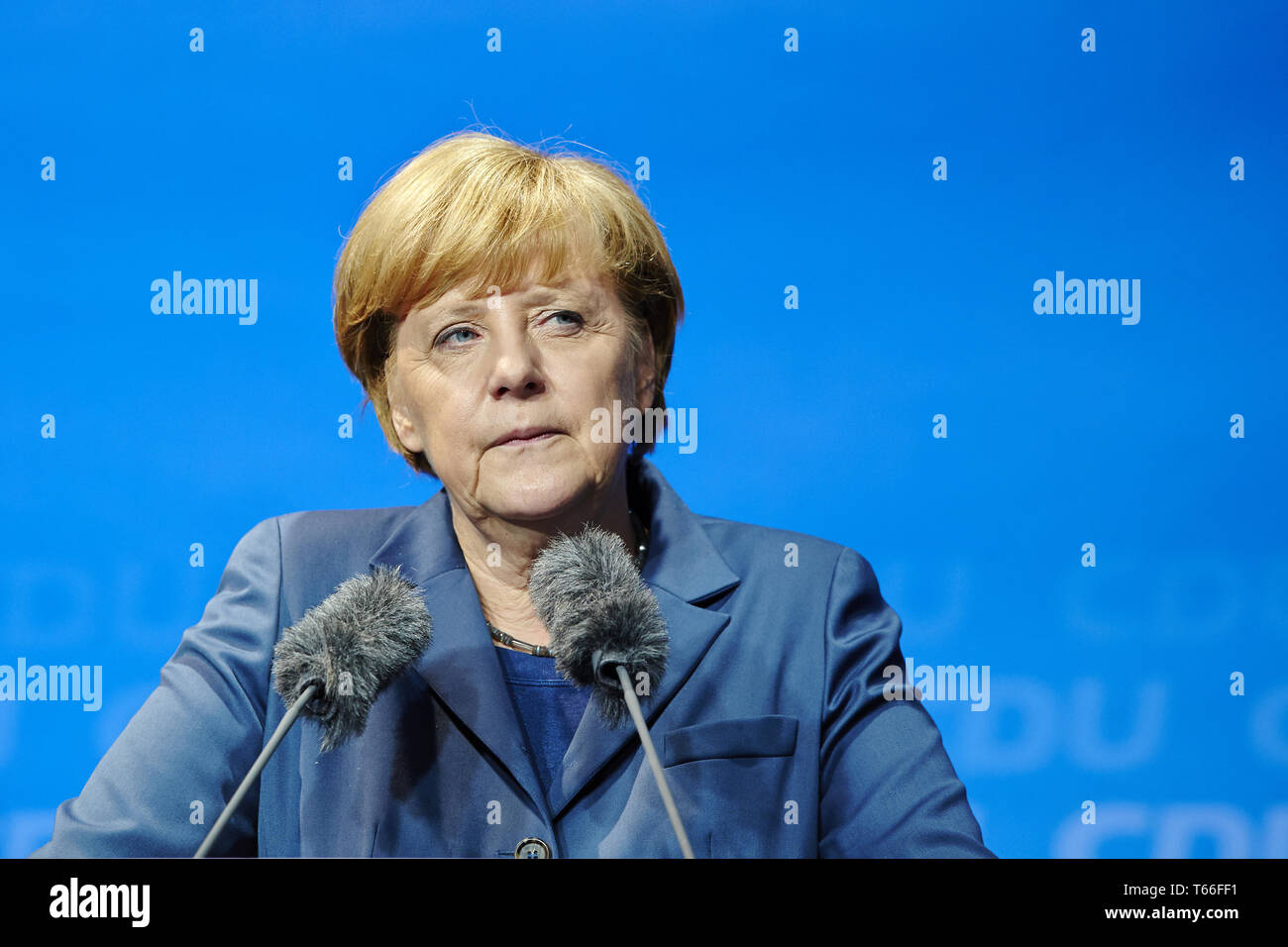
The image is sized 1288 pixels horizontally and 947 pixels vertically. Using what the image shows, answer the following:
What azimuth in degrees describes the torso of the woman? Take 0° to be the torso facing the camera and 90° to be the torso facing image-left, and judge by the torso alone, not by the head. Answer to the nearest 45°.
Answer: approximately 0°
